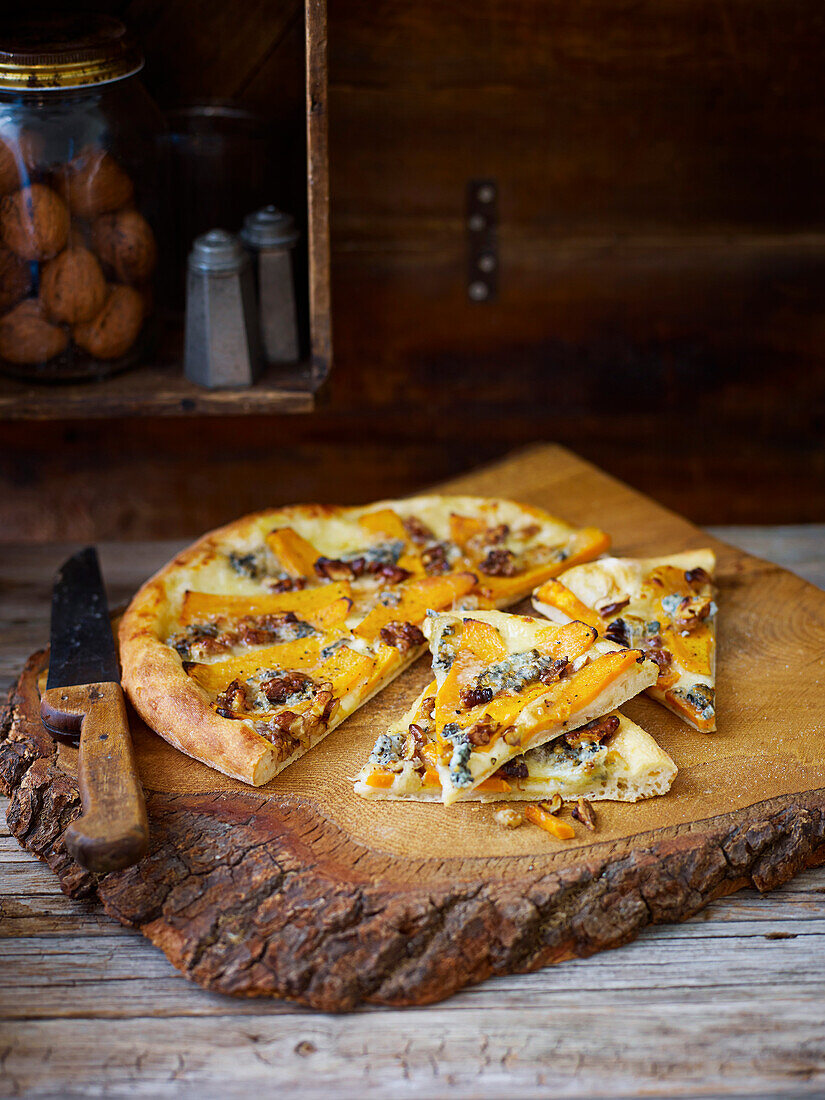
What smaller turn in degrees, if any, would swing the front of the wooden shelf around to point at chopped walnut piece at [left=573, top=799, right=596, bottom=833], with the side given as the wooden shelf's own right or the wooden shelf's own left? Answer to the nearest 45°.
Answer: approximately 45° to the wooden shelf's own left

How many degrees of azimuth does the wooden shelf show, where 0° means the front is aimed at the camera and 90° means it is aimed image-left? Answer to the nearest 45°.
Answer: approximately 0°

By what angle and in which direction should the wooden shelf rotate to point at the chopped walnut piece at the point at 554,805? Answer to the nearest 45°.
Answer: approximately 45° to its left
